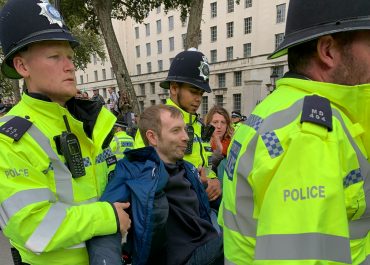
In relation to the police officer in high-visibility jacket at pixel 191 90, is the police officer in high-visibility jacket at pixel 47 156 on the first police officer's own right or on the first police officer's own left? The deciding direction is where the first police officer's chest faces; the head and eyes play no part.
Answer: on the first police officer's own right

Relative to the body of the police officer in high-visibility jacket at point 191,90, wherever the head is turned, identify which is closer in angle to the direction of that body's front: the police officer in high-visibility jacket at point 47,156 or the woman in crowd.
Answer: the police officer in high-visibility jacket

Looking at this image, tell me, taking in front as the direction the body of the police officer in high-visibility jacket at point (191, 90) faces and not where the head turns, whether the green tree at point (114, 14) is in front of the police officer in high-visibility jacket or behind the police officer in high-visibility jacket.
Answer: behind

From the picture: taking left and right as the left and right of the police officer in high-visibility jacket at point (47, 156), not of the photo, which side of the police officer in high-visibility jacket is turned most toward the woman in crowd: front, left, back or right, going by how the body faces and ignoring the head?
left
